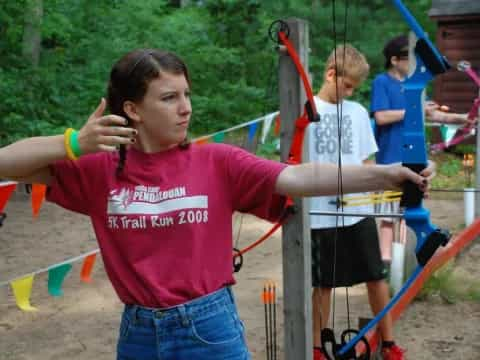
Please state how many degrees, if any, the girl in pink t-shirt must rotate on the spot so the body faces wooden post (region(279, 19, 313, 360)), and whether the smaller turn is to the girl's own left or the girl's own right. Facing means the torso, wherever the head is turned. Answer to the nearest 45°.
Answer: approximately 135° to the girl's own left

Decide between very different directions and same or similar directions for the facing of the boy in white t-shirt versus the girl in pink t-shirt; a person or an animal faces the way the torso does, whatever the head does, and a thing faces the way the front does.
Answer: same or similar directions

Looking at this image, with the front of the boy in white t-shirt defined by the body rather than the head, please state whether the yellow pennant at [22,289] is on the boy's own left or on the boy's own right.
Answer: on the boy's own right

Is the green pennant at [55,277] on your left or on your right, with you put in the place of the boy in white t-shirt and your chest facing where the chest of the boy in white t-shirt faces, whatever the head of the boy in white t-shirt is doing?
on your right

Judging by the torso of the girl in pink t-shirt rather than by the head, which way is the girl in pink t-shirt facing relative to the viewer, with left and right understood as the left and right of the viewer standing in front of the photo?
facing the viewer

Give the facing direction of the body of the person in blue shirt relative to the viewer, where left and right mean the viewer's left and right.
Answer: facing the viewer and to the right of the viewer

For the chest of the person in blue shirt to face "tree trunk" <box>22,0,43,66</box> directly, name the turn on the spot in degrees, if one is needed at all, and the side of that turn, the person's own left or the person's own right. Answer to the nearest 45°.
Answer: approximately 180°

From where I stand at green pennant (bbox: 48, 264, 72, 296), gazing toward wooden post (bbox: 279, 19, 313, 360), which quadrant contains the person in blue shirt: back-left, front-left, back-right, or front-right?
front-left

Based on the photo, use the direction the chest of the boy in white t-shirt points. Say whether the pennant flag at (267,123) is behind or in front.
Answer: behind

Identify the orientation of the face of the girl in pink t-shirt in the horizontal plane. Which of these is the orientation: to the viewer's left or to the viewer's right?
to the viewer's right

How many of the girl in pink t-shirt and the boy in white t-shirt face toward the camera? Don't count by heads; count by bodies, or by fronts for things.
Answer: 2

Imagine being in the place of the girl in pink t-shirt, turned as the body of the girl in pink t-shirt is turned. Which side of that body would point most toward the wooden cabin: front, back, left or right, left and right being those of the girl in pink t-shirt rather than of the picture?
back
